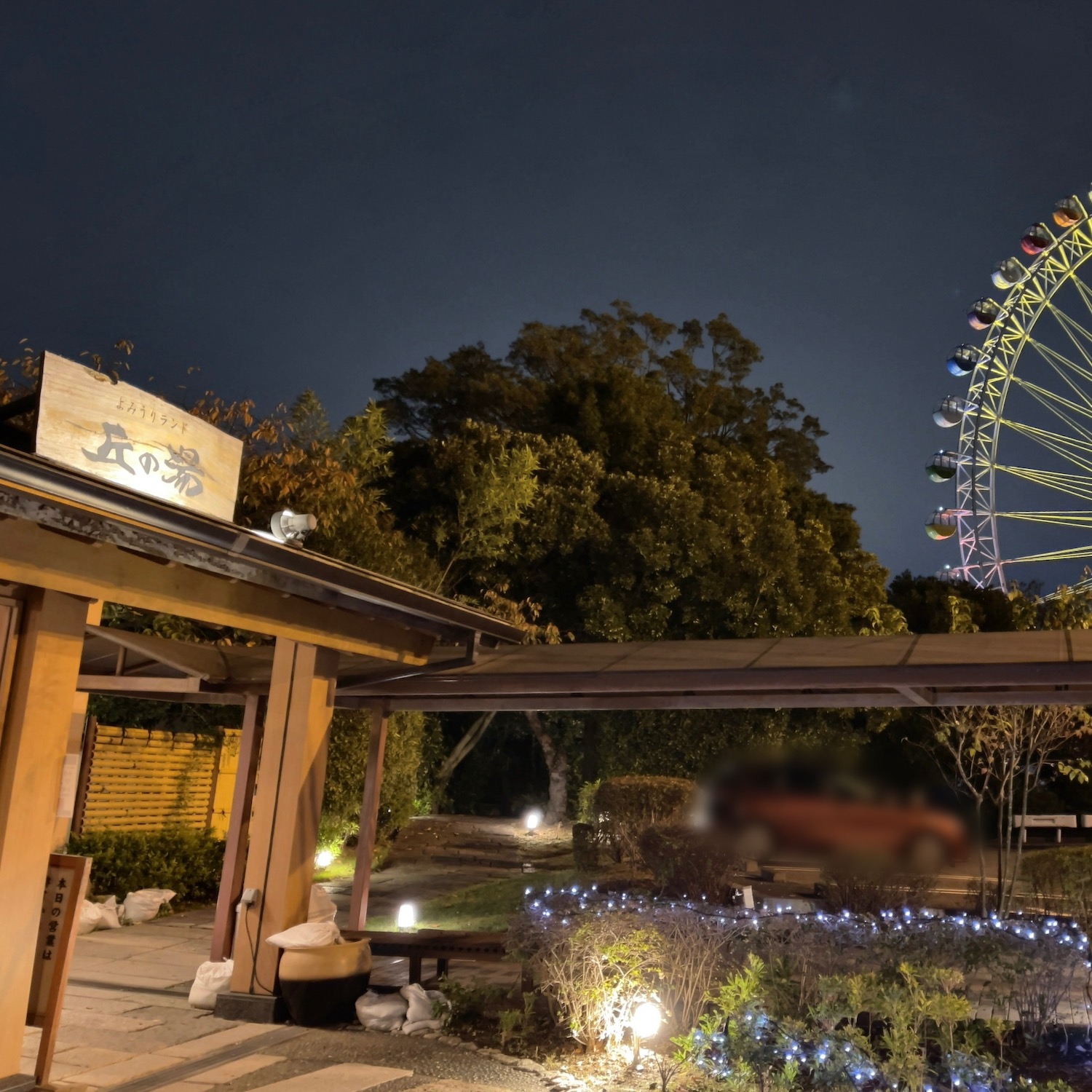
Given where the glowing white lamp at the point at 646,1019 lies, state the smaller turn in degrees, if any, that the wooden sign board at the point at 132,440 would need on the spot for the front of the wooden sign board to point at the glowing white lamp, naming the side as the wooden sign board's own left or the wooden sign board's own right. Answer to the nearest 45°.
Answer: approximately 45° to the wooden sign board's own left

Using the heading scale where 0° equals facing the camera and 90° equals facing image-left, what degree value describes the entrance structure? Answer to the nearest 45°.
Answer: approximately 315°

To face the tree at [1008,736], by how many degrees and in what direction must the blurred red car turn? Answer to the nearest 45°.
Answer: approximately 45° to its right

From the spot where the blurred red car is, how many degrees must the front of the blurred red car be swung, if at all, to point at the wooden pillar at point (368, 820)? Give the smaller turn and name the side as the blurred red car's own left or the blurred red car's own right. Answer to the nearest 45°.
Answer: approximately 90° to the blurred red car's own right

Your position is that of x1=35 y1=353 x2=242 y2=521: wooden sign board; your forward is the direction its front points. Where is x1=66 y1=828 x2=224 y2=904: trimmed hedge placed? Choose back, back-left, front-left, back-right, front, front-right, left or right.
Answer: back-left

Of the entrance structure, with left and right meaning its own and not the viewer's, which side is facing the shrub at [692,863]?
left

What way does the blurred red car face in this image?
to the viewer's right

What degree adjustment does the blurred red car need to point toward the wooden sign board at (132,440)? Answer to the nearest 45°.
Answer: approximately 90° to its right

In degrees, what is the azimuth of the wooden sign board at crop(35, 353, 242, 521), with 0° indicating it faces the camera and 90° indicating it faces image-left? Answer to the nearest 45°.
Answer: approximately 315°

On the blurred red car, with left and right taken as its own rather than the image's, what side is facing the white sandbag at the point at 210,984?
right
